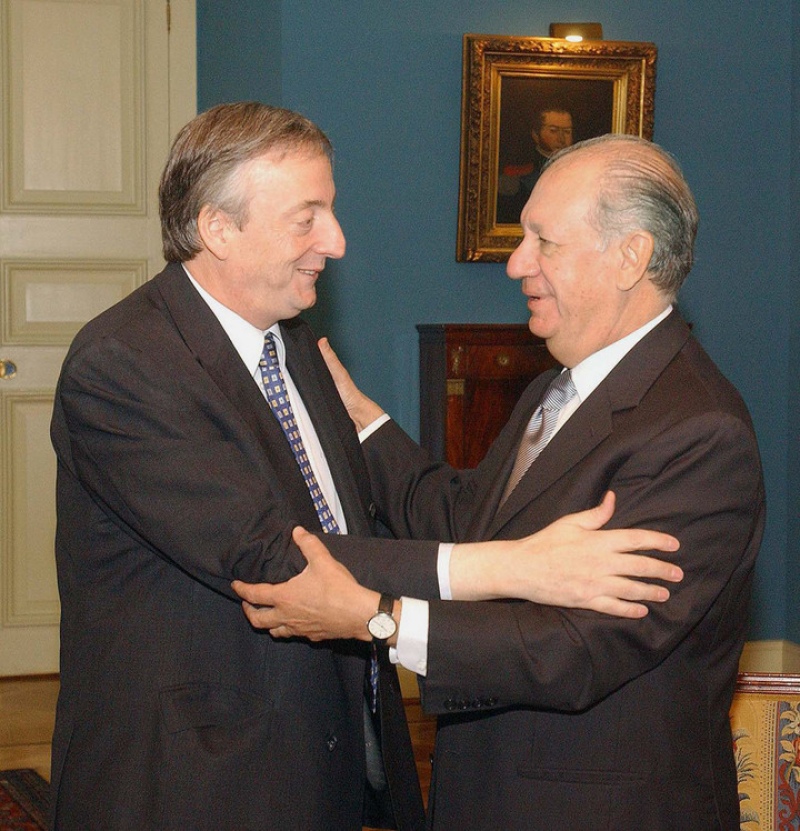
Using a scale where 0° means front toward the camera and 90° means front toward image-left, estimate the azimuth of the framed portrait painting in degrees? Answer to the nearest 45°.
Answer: approximately 0°

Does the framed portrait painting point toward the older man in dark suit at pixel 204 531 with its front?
yes

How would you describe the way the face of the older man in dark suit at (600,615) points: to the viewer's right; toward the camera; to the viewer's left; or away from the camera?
to the viewer's left

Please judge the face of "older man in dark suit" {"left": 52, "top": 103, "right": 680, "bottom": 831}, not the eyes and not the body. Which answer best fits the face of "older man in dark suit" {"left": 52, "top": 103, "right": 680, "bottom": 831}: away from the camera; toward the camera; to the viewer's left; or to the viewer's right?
to the viewer's right

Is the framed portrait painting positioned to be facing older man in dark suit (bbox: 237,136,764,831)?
yes

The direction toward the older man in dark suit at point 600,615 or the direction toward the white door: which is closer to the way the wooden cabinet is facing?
the older man in dark suit

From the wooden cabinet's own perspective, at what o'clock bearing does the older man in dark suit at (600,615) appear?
The older man in dark suit is roughly at 12 o'clock from the wooden cabinet.

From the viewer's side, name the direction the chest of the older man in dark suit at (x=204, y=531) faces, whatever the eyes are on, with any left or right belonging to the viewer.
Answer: facing the viewer and to the right of the viewer

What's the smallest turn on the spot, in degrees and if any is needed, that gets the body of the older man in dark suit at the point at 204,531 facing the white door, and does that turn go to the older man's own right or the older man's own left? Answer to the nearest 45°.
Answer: approximately 135° to the older man's own left

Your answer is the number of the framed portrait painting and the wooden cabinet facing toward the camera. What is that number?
2
